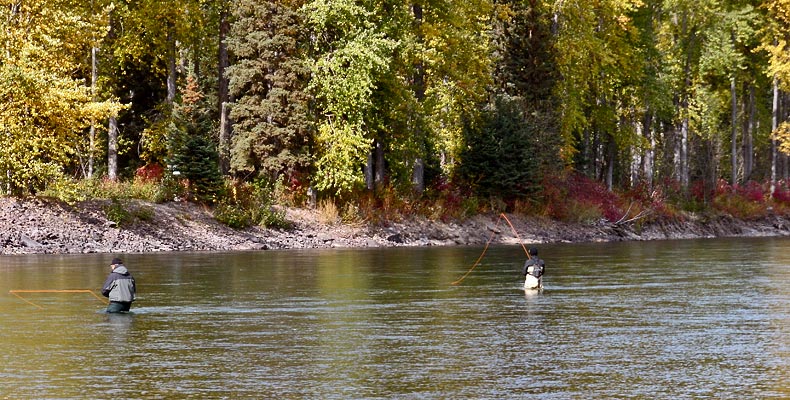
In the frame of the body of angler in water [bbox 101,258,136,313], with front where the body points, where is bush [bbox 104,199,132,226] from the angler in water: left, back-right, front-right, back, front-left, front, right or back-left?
front-right

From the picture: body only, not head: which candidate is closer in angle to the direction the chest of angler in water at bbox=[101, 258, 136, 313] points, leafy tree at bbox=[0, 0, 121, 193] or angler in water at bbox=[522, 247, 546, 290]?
the leafy tree

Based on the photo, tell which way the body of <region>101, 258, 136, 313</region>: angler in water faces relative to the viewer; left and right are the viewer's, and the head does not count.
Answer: facing away from the viewer and to the left of the viewer

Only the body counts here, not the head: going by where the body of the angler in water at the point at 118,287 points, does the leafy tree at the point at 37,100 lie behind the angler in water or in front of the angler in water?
in front

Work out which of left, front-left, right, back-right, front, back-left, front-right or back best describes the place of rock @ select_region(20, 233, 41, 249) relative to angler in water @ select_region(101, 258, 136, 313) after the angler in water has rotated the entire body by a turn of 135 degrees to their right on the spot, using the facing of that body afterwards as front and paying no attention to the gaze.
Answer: left

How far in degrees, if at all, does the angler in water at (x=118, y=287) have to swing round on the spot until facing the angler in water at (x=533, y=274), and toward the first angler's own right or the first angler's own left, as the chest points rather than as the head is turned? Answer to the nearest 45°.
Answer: approximately 135° to the first angler's own right
